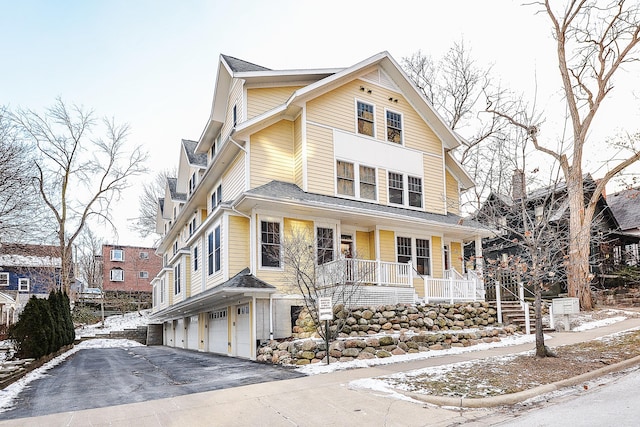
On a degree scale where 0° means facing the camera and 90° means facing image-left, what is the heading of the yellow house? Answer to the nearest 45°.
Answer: approximately 315°

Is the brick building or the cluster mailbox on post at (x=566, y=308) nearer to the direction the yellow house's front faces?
the cluster mailbox on post

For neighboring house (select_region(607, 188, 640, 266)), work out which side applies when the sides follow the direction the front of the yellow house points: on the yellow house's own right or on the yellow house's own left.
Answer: on the yellow house's own left

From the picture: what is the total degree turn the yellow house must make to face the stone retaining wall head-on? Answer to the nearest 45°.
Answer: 0° — it already faces it

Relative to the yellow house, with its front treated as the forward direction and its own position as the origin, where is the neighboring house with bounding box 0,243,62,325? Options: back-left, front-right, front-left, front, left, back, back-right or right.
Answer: back

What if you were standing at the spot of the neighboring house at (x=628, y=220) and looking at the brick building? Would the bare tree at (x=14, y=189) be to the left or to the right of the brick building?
left

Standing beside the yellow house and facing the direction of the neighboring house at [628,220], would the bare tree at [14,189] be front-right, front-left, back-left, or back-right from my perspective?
back-left

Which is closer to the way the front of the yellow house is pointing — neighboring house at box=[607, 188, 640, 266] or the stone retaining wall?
the stone retaining wall

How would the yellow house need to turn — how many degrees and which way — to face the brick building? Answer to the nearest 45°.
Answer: approximately 180°

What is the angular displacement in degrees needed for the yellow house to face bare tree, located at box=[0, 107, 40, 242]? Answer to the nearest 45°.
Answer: approximately 135° to its right
